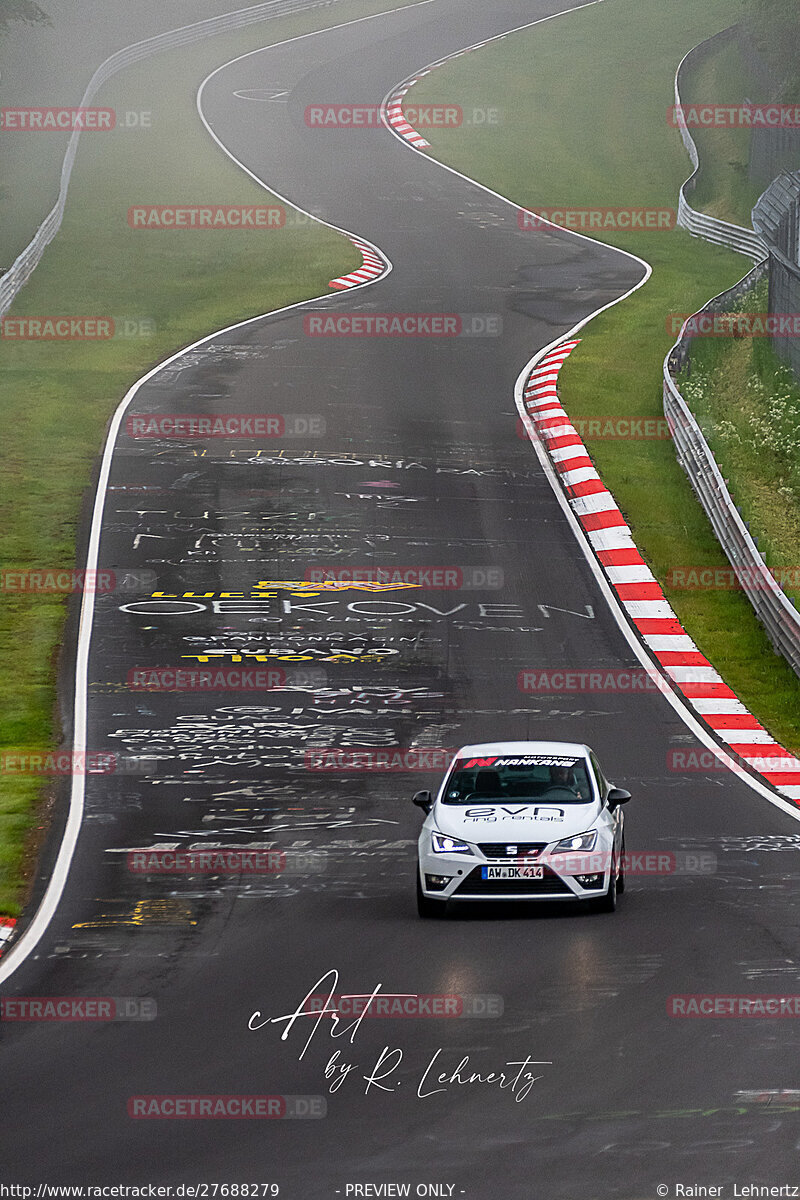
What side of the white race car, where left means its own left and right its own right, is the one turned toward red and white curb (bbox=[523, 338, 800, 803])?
back

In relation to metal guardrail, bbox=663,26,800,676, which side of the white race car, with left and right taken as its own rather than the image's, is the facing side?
back

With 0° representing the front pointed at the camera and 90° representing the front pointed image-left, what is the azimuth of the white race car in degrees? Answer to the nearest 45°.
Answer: approximately 0°

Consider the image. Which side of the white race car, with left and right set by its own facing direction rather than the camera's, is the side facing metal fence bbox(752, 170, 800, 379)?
back
